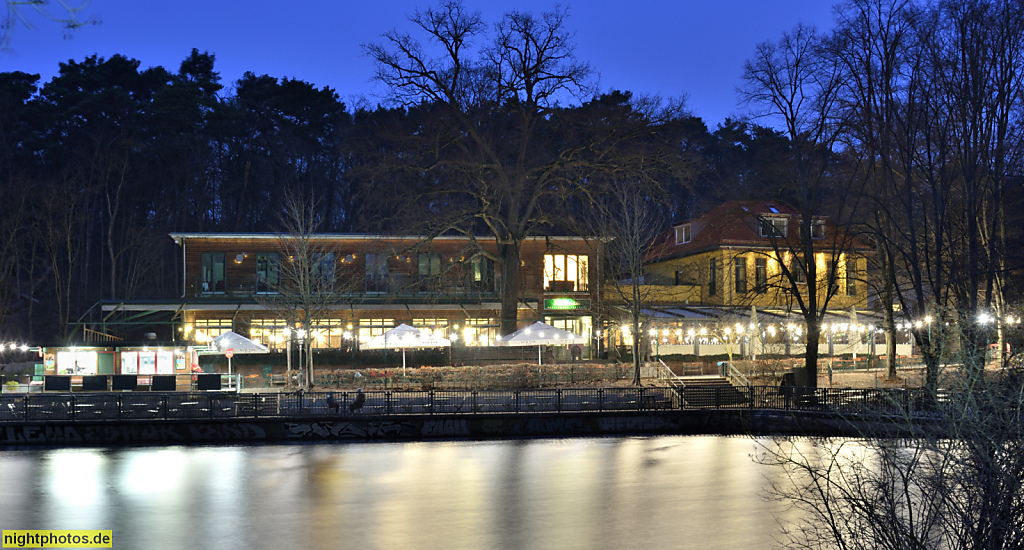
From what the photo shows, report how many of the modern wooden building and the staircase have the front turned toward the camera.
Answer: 2

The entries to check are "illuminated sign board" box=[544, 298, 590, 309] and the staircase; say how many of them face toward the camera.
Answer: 2

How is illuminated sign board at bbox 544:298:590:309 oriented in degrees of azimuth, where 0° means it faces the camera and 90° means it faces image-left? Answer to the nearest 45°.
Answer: approximately 0°

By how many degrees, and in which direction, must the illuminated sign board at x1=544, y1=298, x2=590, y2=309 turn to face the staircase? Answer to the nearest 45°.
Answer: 0° — it already faces it

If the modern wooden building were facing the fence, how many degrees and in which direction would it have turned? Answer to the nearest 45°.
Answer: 0° — it already faces it

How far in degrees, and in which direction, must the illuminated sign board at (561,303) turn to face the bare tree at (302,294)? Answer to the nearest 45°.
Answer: approximately 45° to its right
